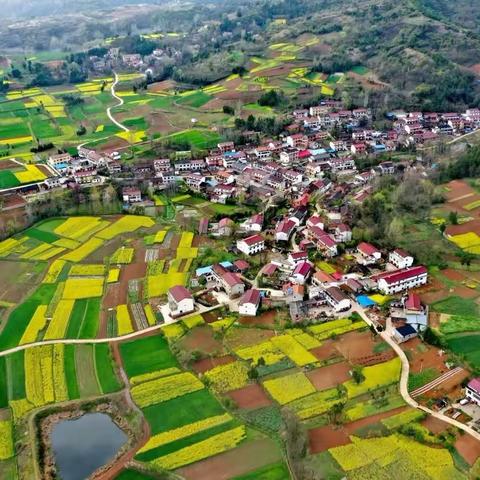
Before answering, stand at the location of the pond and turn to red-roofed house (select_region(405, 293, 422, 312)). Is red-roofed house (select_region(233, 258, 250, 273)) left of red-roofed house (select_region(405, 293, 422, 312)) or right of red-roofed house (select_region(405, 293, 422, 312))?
left

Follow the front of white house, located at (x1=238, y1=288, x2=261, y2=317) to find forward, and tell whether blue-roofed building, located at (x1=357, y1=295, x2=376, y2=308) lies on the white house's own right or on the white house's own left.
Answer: on the white house's own left

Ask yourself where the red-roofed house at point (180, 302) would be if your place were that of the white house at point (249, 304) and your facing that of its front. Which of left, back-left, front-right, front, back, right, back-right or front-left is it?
right

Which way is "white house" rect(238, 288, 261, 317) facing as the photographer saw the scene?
facing the viewer

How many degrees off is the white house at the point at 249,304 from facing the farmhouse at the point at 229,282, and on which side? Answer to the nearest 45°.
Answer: approximately 135° to its right

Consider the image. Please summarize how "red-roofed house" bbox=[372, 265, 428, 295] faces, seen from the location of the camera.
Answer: facing the viewer and to the right of the viewer

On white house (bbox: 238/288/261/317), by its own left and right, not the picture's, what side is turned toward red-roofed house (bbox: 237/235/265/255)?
back

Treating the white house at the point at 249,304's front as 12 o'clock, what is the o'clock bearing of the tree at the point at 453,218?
The tree is roughly at 8 o'clock from the white house.

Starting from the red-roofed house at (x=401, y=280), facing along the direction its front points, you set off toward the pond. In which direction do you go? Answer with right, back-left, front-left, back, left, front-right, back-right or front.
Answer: right

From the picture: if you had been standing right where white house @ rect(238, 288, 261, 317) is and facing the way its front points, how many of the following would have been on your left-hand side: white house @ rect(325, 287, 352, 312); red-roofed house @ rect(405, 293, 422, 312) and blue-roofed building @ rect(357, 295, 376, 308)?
3

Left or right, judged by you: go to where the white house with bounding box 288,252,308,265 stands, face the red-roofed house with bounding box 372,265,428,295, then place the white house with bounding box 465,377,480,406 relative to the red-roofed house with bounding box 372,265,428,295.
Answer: right

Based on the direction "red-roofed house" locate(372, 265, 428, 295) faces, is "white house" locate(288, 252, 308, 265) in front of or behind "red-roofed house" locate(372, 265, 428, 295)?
behind

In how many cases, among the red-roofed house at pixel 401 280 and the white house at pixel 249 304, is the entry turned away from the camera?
0

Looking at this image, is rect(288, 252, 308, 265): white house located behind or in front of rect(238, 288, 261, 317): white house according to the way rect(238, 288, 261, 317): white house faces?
behind
